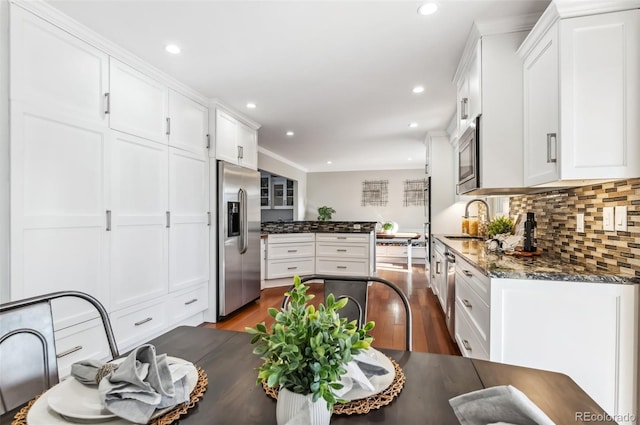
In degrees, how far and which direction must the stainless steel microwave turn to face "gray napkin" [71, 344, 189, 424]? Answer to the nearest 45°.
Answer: approximately 90° to its left

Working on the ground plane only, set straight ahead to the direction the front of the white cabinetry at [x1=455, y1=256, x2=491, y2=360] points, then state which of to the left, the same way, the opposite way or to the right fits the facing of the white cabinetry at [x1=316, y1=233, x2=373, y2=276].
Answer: to the left

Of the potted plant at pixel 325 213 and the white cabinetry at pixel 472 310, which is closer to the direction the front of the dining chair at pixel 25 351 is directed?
the white cabinetry

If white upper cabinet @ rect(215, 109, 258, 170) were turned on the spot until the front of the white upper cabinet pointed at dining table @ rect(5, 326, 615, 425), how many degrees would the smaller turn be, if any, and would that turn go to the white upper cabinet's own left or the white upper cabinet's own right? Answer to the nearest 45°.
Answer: approximately 45° to the white upper cabinet's own right

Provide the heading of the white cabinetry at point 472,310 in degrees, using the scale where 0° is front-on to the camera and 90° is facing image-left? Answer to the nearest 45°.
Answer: approximately 90°

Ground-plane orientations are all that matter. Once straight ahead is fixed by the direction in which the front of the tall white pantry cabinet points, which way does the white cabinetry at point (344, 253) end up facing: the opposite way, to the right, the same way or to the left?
to the right

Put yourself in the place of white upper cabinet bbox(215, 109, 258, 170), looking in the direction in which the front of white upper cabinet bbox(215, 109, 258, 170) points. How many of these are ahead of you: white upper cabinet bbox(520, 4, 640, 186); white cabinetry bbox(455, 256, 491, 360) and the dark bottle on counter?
3

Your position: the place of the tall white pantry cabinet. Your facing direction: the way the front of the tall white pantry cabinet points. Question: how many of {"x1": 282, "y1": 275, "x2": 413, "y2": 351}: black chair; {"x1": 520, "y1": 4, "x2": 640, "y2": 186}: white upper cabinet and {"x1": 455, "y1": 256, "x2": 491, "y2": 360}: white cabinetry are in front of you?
3

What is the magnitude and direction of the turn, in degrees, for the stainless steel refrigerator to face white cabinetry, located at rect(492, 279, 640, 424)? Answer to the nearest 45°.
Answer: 0° — it already faces it
